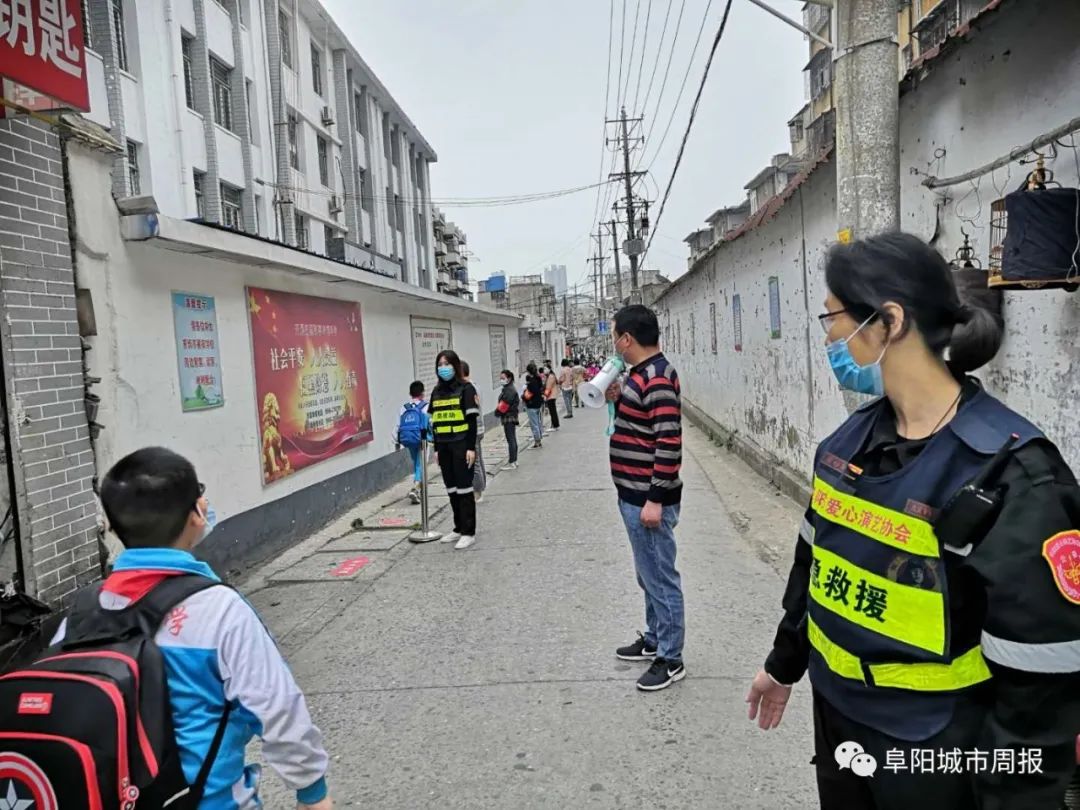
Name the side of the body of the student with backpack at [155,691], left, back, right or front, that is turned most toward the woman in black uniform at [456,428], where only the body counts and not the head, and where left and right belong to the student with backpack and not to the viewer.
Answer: front

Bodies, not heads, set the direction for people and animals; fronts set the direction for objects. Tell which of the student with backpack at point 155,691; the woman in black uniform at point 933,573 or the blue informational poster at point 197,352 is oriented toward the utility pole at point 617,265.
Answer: the student with backpack

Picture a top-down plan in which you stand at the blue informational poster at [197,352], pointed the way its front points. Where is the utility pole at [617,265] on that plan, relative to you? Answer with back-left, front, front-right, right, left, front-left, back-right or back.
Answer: left

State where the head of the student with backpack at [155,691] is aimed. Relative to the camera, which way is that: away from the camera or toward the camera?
away from the camera

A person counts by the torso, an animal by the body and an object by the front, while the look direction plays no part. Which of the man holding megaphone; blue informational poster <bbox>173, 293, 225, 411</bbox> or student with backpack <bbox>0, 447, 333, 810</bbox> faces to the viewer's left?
the man holding megaphone

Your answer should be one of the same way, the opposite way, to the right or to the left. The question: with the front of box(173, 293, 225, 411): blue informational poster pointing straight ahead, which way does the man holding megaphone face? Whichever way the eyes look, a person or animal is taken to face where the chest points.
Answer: the opposite way

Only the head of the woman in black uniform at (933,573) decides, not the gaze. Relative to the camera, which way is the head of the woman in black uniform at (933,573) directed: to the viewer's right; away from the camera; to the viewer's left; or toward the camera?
to the viewer's left

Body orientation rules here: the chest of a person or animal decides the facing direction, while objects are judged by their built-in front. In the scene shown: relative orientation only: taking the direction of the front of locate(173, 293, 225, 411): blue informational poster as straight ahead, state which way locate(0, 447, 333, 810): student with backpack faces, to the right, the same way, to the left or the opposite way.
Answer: to the left

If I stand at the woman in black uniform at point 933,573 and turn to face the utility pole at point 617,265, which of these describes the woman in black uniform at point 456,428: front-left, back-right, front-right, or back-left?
front-left

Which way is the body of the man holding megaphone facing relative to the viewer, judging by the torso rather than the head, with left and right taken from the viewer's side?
facing to the left of the viewer

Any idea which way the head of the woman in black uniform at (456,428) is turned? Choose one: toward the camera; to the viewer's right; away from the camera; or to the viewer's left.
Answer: toward the camera

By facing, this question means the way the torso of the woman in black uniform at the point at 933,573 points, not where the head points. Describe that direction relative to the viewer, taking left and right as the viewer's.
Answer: facing the viewer and to the left of the viewer

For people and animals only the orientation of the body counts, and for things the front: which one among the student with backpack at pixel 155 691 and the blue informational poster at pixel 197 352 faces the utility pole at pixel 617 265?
the student with backpack

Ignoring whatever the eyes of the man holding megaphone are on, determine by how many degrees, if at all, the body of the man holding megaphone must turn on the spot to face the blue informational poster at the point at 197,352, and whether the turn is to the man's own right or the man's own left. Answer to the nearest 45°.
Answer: approximately 45° to the man's own right

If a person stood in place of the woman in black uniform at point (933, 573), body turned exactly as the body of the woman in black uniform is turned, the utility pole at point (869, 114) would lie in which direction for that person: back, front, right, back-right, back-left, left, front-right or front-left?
back-right

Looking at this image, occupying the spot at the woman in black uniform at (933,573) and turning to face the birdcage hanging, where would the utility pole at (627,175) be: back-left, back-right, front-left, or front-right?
front-left

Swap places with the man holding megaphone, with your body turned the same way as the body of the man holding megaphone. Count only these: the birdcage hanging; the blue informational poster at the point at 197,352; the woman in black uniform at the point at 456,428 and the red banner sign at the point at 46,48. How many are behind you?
1

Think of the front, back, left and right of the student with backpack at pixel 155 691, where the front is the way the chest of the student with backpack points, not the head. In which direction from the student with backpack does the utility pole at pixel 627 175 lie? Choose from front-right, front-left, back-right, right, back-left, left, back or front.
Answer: front

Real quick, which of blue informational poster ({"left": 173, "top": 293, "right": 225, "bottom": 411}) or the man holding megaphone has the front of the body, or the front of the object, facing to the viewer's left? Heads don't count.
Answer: the man holding megaphone

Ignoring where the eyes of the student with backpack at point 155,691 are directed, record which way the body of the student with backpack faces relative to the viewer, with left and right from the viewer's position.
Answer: facing away from the viewer and to the right of the viewer
